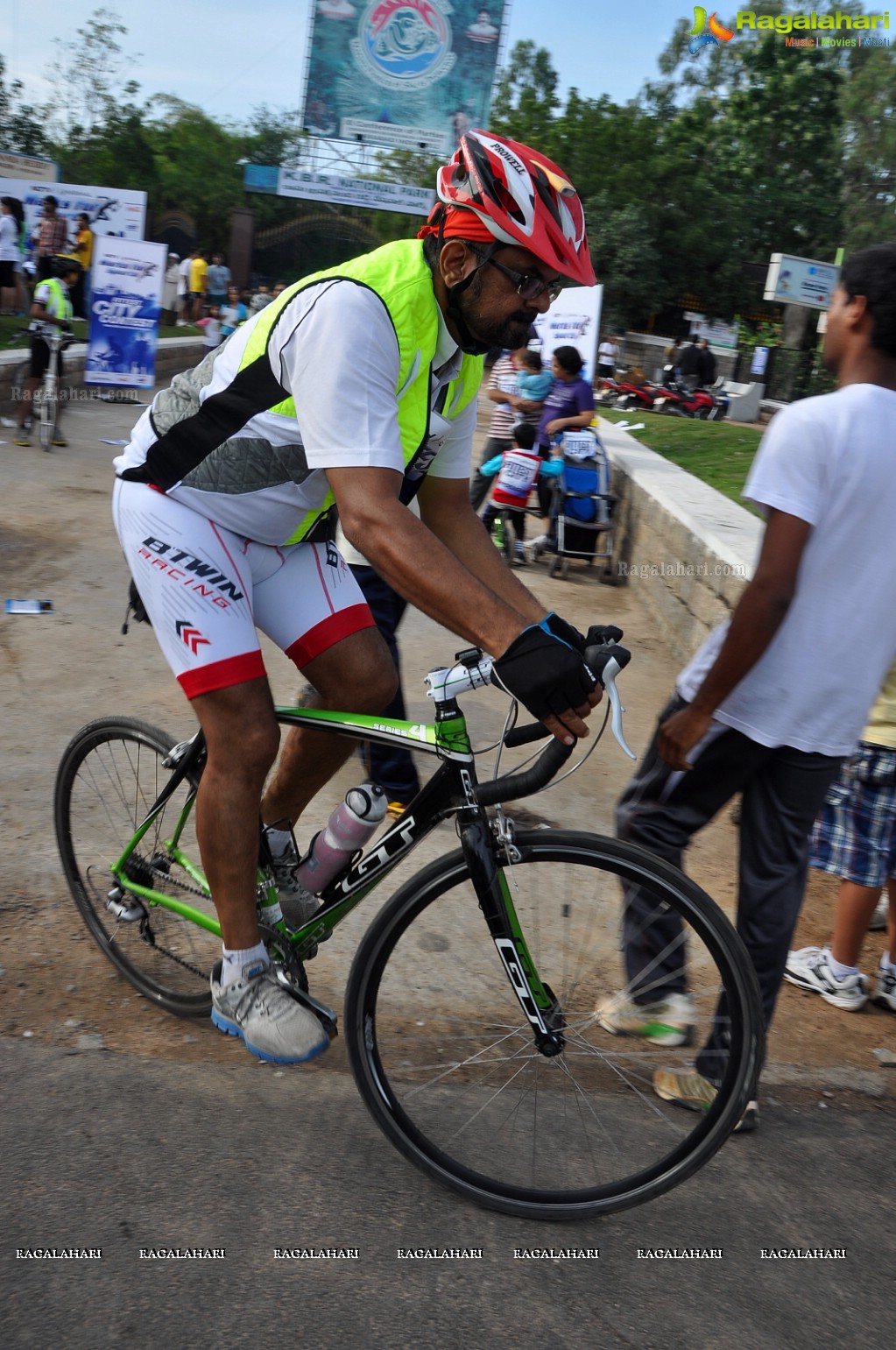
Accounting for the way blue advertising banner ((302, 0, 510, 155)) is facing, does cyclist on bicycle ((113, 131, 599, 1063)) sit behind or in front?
in front

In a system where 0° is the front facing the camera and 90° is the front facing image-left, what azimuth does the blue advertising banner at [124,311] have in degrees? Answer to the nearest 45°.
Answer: approximately 0°

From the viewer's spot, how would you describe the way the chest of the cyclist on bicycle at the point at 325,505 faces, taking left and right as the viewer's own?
facing the viewer and to the right of the viewer

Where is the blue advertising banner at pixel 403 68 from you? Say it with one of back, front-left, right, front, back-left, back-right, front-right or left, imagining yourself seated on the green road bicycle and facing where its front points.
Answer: back-left

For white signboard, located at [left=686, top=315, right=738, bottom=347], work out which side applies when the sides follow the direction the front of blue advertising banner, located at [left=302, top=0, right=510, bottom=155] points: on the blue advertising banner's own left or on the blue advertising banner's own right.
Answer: on the blue advertising banner's own left

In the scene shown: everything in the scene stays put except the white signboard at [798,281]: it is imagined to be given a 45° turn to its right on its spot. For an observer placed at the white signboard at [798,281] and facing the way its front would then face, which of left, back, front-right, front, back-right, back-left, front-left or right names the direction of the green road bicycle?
front-left

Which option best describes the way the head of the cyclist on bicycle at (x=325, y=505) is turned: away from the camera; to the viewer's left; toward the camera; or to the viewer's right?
to the viewer's right

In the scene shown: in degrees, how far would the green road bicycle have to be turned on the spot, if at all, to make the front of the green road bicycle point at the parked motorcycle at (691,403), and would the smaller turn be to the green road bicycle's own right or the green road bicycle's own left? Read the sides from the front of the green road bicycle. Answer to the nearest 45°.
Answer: approximately 135° to the green road bicycle's own left

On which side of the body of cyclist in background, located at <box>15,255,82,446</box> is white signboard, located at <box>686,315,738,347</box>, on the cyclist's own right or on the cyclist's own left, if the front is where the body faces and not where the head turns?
on the cyclist's own left

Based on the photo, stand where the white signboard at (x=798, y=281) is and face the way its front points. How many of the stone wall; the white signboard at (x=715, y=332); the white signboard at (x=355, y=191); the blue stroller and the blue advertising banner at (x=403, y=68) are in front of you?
2

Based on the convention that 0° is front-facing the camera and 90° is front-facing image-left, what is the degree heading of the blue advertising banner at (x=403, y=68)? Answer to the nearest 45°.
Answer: approximately 0°
